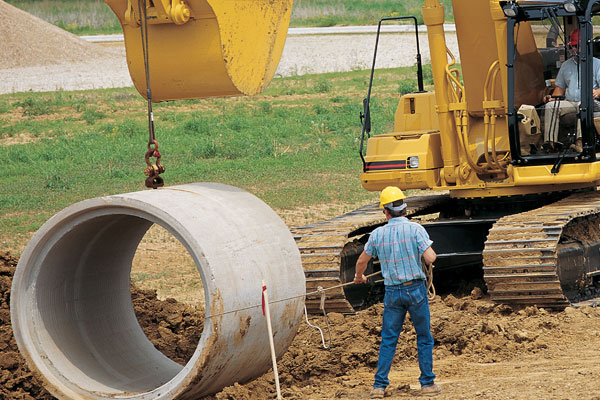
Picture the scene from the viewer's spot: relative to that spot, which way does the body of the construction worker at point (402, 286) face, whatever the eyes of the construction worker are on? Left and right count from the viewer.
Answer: facing away from the viewer

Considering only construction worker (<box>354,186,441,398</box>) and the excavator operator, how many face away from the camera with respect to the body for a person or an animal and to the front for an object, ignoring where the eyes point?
1

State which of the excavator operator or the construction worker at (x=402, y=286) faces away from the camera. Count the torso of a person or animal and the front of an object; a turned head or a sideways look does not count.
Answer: the construction worker

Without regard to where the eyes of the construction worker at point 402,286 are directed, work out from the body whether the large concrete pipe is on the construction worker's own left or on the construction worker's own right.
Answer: on the construction worker's own left

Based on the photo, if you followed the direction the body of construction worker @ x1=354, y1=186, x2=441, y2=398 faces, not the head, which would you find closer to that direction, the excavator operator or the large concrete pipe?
the excavator operator

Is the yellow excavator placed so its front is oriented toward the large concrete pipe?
yes

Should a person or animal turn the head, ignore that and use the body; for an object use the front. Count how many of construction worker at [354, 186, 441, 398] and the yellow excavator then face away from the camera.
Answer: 1

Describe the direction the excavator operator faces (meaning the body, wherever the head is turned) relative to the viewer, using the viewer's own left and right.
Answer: facing the viewer and to the left of the viewer

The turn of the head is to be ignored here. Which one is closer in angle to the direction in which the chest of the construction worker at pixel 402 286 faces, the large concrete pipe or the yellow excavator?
the yellow excavator

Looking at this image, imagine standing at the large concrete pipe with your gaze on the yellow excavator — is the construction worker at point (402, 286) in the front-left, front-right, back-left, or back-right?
front-right

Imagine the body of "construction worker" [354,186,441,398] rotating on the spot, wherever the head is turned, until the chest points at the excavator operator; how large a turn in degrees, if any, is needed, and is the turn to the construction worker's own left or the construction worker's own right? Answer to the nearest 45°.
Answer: approximately 45° to the construction worker's own right

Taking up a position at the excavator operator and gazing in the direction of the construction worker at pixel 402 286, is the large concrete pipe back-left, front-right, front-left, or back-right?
front-right

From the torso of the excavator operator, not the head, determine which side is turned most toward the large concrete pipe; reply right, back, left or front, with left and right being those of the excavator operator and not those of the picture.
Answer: front

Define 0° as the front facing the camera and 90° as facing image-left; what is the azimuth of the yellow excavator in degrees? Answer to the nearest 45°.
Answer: approximately 45°
